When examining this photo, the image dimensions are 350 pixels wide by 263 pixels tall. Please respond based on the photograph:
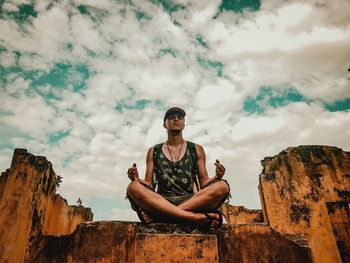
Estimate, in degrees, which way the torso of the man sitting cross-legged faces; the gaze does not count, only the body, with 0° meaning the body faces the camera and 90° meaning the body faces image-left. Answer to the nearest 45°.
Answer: approximately 0°

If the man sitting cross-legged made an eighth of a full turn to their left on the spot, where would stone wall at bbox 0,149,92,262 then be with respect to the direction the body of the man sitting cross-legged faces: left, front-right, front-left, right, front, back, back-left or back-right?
back

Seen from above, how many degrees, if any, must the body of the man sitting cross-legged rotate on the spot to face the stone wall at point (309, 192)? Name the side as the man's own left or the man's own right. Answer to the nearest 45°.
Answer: approximately 135° to the man's own left
